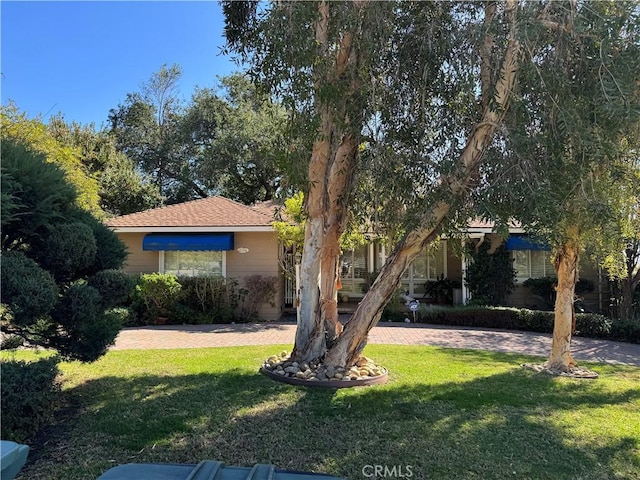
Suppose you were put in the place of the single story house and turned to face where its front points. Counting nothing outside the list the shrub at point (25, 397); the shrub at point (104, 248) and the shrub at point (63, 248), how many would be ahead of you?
3

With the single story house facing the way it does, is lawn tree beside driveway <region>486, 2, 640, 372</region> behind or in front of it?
in front

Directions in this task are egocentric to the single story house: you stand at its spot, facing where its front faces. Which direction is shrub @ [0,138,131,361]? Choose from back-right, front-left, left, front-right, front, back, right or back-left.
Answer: front

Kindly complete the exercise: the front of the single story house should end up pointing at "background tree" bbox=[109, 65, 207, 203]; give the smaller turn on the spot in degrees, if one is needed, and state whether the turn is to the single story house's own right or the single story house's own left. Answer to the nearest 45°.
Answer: approximately 135° to the single story house's own right

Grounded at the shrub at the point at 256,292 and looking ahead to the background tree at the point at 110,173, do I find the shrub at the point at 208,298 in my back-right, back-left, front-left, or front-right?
front-left

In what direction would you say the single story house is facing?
toward the camera

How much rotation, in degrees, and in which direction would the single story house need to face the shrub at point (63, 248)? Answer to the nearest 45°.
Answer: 0° — it already faces it

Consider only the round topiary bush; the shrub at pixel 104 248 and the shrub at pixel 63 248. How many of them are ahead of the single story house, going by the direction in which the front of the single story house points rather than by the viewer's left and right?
3

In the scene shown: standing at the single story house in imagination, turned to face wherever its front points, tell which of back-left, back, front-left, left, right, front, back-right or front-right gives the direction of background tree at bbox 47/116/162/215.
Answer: back-right

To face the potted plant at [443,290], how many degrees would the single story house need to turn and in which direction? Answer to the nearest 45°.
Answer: approximately 90° to its left

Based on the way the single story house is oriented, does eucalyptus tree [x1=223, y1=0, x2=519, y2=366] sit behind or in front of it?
in front

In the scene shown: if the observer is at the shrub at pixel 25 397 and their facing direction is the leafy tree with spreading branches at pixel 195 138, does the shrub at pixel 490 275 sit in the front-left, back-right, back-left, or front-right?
front-right

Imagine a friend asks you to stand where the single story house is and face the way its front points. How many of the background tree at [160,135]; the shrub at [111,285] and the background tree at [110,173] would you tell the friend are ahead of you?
1

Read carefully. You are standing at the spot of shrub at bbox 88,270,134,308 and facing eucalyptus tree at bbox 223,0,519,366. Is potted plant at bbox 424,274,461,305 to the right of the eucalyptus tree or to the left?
left
